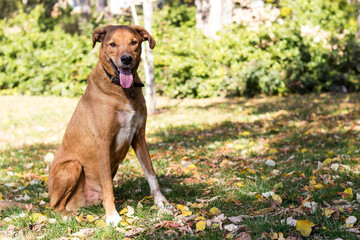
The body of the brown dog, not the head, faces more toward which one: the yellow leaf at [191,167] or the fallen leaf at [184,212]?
the fallen leaf

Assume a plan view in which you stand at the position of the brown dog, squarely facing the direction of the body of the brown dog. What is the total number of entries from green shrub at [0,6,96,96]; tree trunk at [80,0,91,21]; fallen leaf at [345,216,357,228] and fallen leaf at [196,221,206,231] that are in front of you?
2

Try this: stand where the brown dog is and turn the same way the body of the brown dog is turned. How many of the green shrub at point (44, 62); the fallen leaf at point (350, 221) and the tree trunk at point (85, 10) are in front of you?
1

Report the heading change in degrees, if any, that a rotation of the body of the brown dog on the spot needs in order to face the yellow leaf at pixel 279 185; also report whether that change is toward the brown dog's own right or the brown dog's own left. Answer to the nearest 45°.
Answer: approximately 45° to the brown dog's own left

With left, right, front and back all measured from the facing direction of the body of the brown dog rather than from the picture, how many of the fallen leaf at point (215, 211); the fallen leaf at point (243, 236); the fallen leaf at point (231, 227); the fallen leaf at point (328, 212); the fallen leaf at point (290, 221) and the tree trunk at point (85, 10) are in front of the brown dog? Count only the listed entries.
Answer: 5

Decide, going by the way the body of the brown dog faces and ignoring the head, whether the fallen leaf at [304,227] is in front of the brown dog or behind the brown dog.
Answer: in front

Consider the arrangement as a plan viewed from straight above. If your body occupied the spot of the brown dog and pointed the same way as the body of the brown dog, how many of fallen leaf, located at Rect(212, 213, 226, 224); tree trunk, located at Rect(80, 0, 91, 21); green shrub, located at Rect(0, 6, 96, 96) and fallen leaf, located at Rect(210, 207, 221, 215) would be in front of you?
2

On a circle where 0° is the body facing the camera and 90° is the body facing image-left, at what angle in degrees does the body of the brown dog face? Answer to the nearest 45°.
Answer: approximately 315°

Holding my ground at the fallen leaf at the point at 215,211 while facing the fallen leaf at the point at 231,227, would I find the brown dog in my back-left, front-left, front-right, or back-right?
back-right

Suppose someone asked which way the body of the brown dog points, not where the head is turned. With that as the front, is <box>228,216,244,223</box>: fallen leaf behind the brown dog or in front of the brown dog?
in front

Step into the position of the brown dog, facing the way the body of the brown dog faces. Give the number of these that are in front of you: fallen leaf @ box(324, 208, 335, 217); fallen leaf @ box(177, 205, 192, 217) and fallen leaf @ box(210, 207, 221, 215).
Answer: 3

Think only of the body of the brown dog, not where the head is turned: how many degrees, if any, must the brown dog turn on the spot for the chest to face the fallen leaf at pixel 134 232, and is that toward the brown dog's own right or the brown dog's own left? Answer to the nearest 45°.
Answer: approximately 45° to the brown dog's own right

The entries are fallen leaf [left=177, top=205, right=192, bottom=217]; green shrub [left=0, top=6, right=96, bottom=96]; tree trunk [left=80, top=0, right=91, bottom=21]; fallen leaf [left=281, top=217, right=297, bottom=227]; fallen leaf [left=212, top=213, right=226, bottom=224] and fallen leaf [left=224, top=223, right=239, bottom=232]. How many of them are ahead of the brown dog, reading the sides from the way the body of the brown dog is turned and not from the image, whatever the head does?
4
